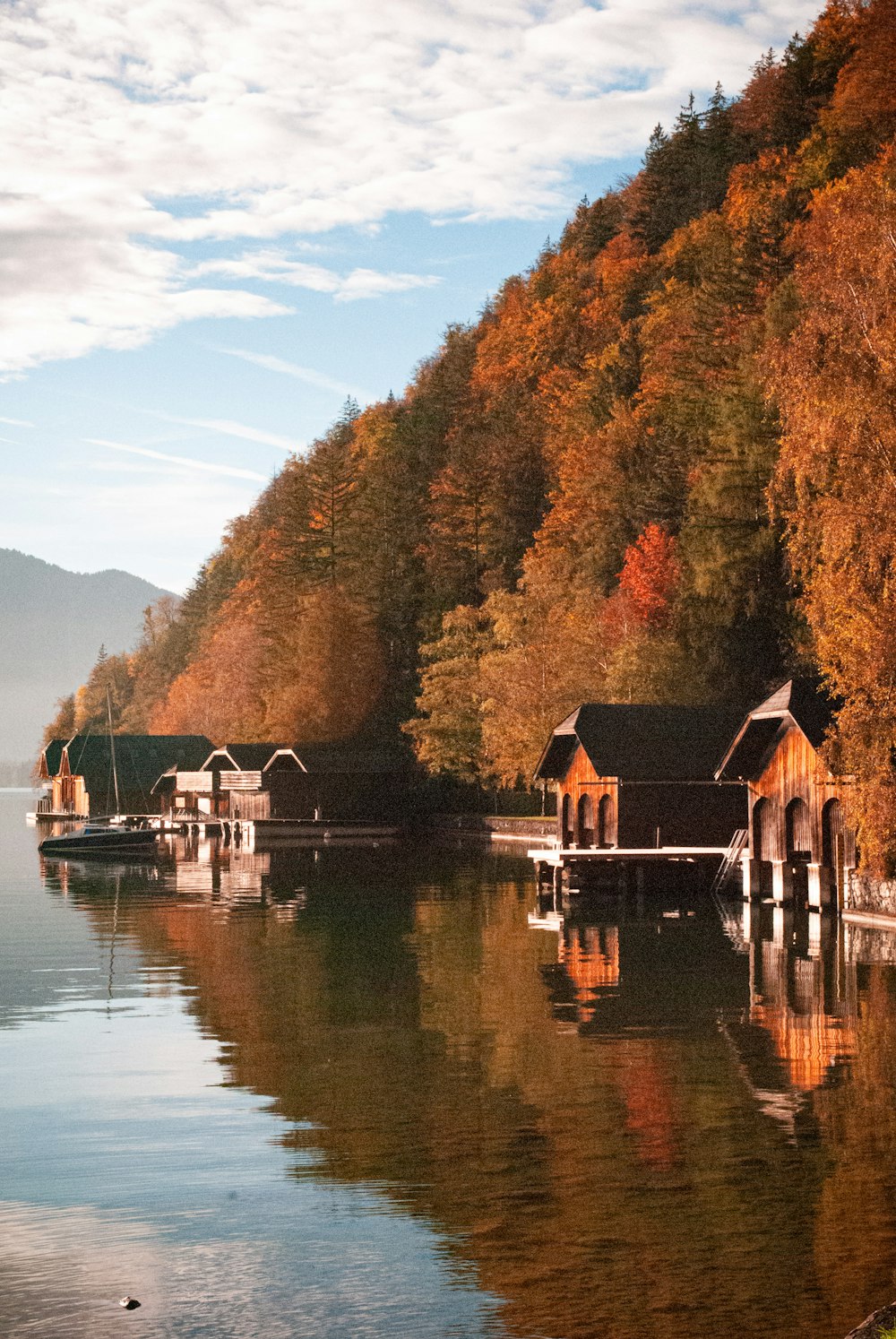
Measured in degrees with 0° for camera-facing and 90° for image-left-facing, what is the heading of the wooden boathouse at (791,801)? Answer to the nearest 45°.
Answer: approximately 45°

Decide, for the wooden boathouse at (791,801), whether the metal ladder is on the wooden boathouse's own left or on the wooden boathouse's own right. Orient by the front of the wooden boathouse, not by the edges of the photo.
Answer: on the wooden boathouse's own right

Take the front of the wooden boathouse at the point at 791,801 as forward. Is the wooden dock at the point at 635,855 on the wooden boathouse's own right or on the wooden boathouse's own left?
on the wooden boathouse's own right

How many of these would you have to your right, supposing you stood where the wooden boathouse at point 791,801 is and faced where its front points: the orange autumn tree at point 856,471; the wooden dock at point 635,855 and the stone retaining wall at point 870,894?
1
